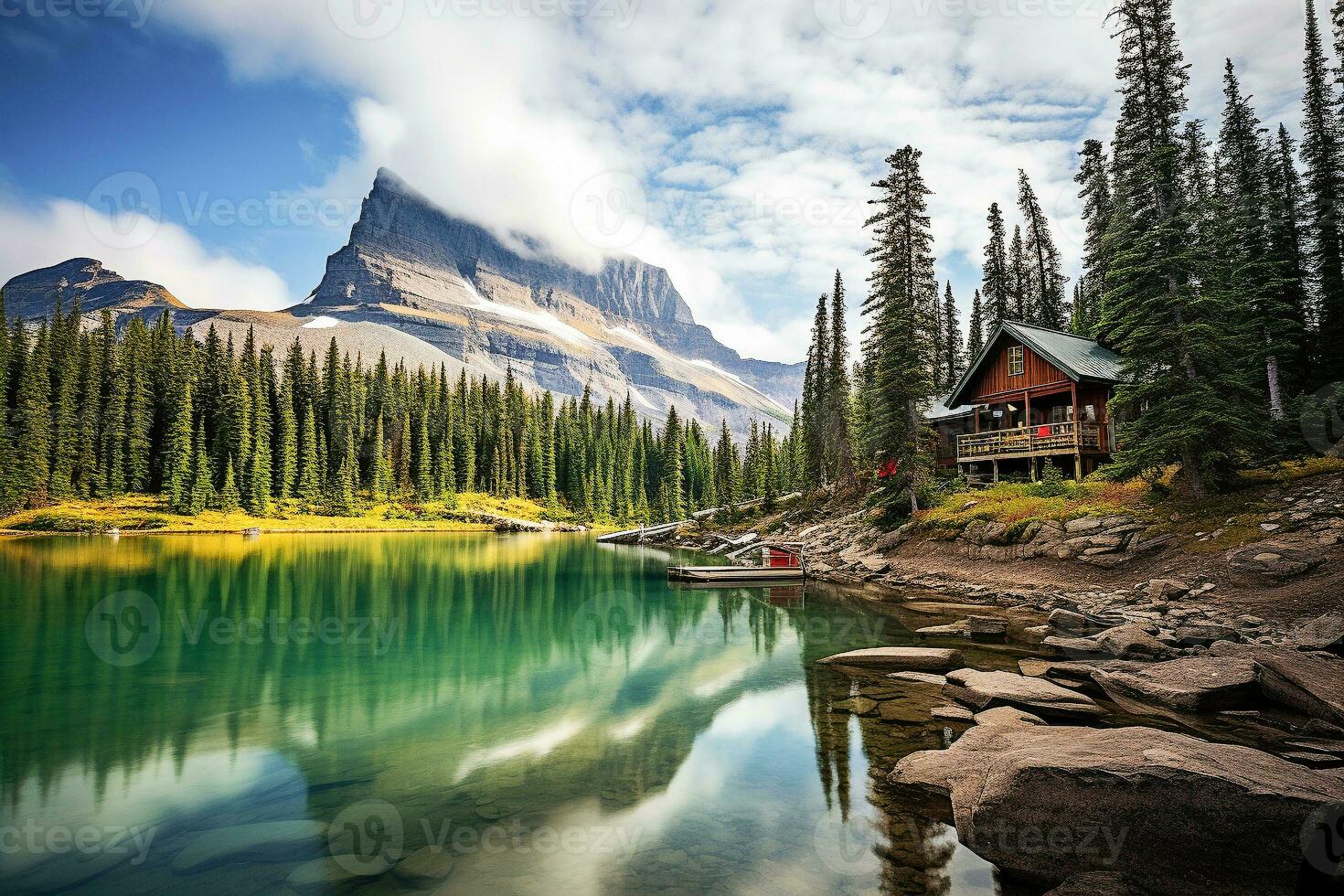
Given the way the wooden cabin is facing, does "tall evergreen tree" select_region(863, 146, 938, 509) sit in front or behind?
in front

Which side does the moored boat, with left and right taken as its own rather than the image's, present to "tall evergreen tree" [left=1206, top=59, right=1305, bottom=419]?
back

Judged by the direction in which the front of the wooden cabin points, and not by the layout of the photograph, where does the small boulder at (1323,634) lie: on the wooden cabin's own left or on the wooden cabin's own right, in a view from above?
on the wooden cabin's own left

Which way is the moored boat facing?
to the viewer's left

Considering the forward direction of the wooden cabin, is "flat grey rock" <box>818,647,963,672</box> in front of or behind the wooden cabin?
in front

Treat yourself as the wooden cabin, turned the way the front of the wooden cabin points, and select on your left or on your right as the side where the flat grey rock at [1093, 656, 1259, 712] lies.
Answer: on your left

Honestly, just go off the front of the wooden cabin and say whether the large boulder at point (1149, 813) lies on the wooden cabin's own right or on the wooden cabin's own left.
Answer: on the wooden cabin's own left

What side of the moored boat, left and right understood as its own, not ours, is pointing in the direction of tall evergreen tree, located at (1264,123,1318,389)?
back

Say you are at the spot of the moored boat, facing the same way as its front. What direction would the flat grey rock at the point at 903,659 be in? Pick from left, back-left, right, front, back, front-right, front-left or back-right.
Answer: left

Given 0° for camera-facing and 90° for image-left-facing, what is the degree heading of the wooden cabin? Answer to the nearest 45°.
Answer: approximately 45°
